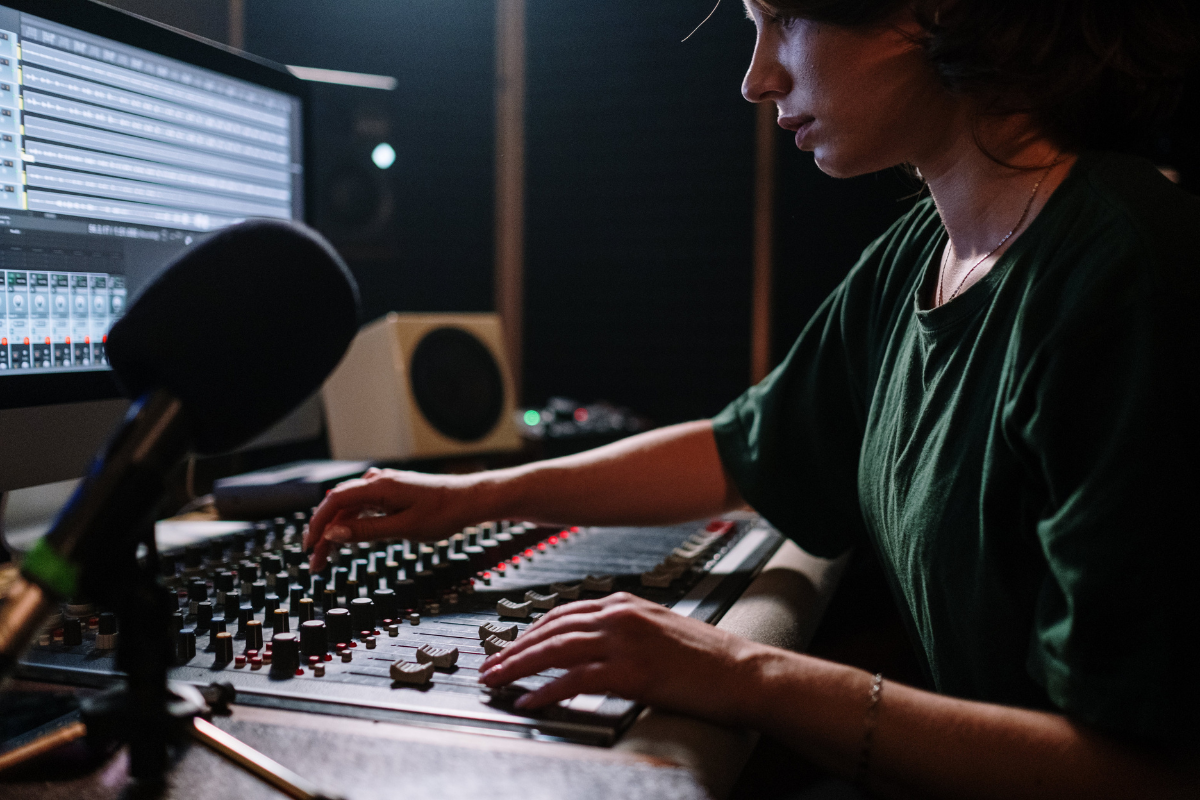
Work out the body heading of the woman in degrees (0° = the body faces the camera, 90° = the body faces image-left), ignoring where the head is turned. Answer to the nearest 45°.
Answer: approximately 45°

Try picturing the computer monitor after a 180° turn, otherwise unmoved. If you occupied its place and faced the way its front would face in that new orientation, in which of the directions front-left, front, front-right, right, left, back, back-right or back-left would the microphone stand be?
back-left

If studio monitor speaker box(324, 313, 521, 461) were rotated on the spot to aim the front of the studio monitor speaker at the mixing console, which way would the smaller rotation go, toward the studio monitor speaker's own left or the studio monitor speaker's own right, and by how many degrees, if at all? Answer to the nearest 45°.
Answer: approximately 45° to the studio monitor speaker's own right

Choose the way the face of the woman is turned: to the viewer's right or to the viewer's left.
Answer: to the viewer's left

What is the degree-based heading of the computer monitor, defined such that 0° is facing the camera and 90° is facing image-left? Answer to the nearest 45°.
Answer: approximately 315°

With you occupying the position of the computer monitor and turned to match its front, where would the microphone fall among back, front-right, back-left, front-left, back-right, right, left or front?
front-right

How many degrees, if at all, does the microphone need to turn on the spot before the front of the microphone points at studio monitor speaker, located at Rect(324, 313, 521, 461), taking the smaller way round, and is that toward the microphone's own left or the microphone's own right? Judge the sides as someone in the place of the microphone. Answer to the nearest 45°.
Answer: approximately 90° to the microphone's own left

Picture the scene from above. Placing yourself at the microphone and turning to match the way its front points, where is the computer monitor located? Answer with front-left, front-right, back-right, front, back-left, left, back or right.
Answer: left

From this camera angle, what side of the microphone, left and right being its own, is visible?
right

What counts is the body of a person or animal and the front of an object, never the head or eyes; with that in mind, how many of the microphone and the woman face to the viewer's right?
1

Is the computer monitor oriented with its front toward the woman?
yes

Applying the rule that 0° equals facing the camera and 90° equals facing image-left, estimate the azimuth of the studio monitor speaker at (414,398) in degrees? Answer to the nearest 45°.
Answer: approximately 315°
